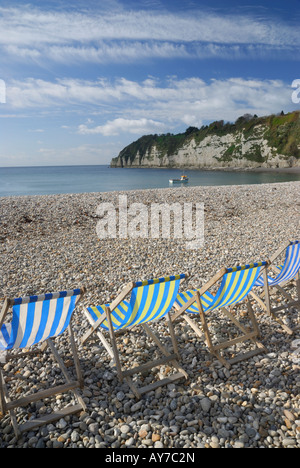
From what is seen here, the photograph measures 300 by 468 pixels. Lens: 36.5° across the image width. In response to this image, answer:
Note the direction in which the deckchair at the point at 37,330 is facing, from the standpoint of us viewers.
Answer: facing away from the viewer and to the left of the viewer

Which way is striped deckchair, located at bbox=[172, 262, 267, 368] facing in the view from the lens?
facing away from the viewer and to the left of the viewer

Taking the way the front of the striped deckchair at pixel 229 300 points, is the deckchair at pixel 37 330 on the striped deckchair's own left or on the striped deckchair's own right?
on the striped deckchair's own left

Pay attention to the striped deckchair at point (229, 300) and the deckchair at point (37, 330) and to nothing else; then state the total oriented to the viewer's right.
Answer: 0

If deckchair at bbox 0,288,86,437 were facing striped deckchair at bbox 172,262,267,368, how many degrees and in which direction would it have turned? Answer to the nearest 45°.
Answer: approximately 135° to its right
